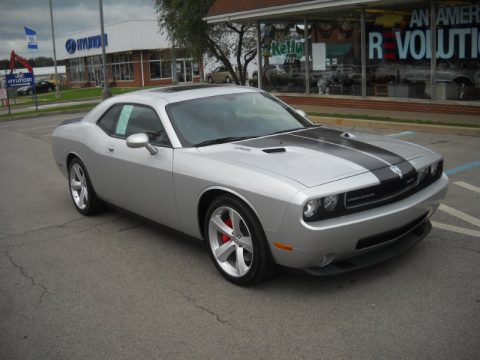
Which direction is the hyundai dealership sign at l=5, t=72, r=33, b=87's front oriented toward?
toward the camera

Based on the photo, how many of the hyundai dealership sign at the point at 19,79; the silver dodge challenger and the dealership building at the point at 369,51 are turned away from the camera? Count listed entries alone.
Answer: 0

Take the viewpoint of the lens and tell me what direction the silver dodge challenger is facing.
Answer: facing the viewer and to the right of the viewer

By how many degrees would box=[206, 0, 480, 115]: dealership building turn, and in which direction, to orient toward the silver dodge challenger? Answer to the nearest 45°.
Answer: approximately 45° to its left

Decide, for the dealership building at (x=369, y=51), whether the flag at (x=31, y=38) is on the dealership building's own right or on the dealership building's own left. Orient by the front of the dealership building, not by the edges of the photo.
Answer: on the dealership building's own right

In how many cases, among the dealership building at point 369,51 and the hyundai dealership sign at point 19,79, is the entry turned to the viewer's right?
0

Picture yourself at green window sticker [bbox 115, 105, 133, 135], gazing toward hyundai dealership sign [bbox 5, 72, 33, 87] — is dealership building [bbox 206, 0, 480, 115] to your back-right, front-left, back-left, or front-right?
front-right

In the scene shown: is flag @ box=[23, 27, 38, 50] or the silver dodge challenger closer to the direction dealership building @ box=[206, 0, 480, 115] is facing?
the silver dodge challenger

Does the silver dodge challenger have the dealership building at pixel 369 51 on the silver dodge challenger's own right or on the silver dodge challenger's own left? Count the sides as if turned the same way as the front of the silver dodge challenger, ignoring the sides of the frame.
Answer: on the silver dodge challenger's own left

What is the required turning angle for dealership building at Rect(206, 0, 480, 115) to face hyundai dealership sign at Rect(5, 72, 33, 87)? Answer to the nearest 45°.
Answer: approximately 90° to its right

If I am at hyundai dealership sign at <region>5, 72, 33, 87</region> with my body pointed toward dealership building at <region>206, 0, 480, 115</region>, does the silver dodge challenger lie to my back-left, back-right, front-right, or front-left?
front-right

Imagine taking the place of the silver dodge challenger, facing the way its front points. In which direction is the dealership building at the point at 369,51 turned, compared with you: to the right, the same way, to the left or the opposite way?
to the right

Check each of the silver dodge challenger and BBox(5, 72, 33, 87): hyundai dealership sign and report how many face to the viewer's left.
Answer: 0

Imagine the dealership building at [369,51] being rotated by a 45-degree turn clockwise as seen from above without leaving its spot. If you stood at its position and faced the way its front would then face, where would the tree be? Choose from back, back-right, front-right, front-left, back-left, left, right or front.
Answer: front-right

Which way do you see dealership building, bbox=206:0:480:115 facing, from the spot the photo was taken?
facing the viewer and to the left of the viewer

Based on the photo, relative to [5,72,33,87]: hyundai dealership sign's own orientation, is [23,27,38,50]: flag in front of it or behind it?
behind
